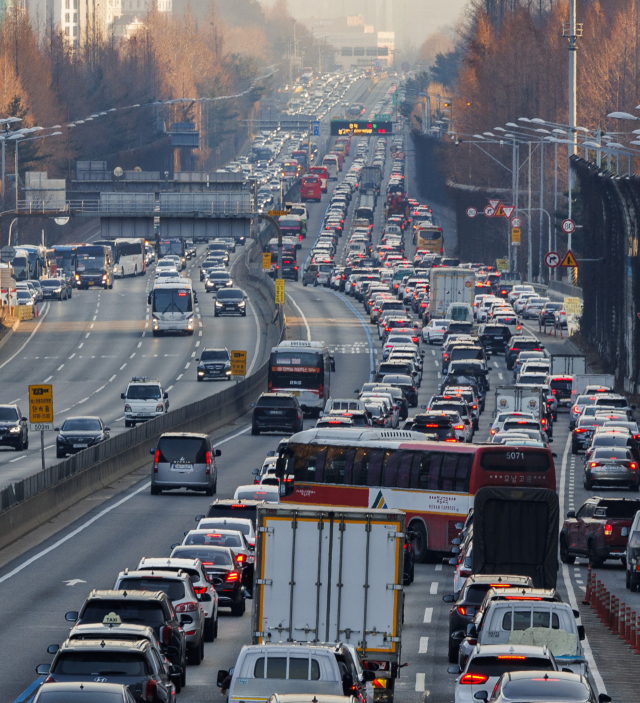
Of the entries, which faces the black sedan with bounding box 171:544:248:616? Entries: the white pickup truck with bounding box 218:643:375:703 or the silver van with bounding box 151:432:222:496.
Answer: the white pickup truck

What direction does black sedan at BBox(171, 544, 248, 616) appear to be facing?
away from the camera

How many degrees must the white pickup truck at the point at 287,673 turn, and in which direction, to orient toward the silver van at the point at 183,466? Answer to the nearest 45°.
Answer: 0° — it already faces it

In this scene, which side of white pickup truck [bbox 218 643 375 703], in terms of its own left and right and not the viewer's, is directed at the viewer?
back

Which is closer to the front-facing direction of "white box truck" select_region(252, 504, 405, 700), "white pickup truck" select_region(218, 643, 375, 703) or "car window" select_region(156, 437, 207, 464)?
the car window

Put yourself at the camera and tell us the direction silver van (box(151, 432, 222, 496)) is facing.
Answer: facing away from the viewer

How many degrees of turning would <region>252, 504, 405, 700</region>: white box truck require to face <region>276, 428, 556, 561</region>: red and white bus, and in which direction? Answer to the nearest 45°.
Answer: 0° — it already faces it

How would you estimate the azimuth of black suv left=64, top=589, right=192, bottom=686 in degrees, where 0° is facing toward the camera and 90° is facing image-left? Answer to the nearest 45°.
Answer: approximately 180°

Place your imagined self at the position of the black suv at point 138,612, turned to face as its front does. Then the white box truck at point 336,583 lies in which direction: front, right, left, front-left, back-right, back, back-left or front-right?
right

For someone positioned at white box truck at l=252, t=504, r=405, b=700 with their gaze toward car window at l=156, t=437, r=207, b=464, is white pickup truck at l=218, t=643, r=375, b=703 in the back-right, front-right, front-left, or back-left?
back-left

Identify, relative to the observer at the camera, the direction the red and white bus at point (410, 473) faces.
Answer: facing away from the viewer and to the left of the viewer

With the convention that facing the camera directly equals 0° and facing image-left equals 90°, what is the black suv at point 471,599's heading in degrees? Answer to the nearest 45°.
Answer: approximately 180°

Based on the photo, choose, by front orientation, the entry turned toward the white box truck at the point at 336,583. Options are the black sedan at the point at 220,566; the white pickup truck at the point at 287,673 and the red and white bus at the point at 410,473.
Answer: the white pickup truck

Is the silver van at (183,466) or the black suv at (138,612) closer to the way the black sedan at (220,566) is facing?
the silver van

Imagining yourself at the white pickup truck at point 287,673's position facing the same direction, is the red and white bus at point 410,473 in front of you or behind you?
in front

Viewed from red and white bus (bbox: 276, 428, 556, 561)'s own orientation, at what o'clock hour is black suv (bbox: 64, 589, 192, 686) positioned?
The black suv is roughly at 8 o'clock from the red and white bus.
